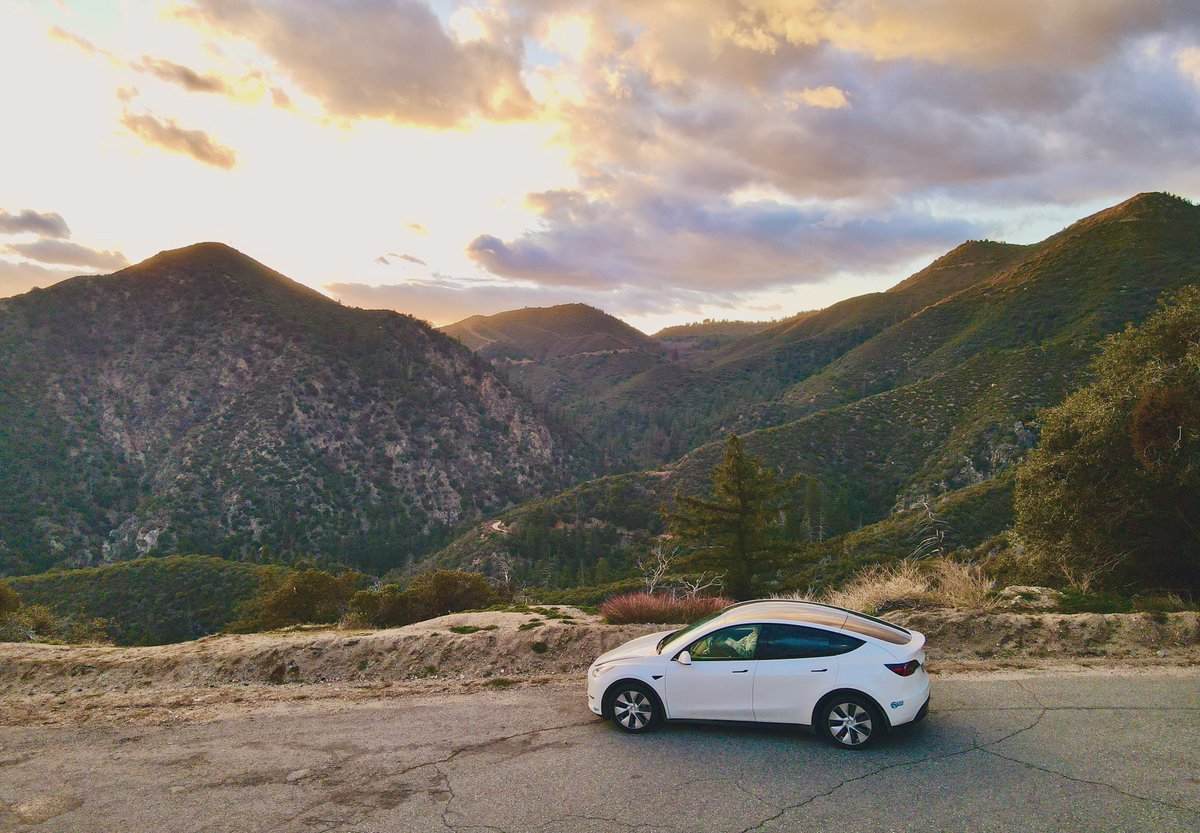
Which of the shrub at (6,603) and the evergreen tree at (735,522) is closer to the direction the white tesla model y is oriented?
the shrub

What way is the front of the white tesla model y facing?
to the viewer's left

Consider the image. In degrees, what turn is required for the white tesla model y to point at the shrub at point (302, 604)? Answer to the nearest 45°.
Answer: approximately 45° to its right

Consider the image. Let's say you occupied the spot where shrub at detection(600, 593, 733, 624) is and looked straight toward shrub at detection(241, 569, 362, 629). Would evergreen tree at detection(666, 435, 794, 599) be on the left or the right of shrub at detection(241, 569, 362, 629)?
right

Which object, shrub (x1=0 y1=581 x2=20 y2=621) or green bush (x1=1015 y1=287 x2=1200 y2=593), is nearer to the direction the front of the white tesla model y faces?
the shrub

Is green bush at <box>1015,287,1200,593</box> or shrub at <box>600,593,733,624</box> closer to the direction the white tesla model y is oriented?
the shrub

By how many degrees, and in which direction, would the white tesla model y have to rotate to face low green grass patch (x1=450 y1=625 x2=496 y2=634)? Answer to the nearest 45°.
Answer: approximately 45° to its right

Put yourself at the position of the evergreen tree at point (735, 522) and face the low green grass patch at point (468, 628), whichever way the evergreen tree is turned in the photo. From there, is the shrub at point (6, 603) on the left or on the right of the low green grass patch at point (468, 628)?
right

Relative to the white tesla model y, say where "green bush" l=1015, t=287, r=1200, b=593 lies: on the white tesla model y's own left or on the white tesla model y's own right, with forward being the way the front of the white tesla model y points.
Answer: on the white tesla model y's own right

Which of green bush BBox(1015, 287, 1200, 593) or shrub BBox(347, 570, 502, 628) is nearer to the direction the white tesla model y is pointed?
the shrub

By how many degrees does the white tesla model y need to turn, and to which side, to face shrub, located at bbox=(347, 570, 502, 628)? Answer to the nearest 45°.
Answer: approximately 45° to its right

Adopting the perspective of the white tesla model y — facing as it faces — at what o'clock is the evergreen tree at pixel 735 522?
The evergreen tree is roughly at 3 o'clock from the white tesla model y.
